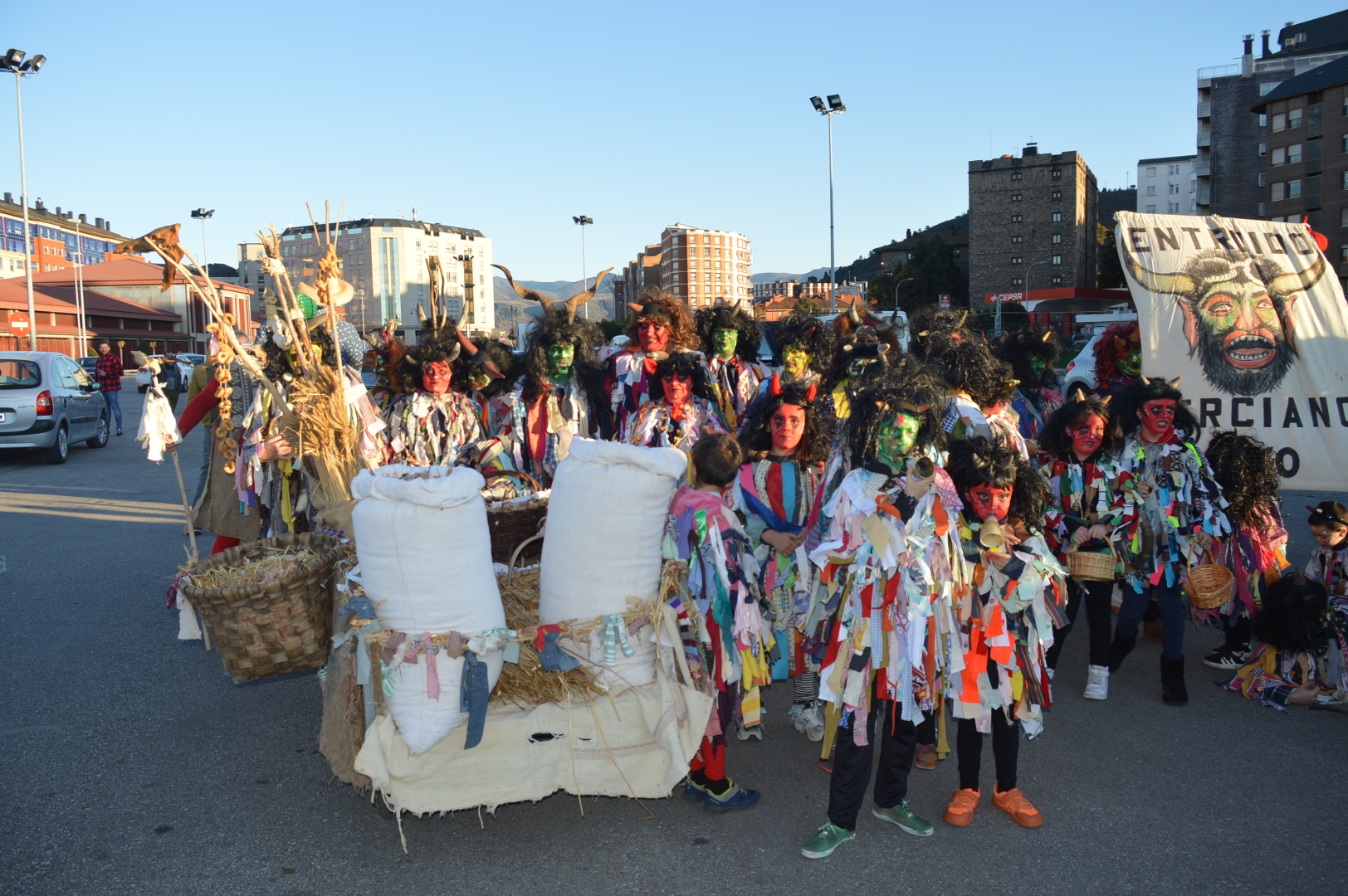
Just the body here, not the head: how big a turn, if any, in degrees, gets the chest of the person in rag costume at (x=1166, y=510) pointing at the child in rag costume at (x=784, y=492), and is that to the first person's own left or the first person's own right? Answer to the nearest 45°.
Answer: approximately 45° to the first person's own right

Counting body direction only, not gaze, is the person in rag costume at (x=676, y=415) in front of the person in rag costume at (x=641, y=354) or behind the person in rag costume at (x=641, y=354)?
in front

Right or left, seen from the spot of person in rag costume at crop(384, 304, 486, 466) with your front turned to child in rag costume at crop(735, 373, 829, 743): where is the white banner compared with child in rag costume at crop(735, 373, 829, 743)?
left

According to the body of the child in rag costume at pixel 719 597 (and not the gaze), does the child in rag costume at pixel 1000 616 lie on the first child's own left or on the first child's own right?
on the first child's own right

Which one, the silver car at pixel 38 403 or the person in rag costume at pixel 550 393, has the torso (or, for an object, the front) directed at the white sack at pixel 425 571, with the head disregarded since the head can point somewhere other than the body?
the person in rag costume

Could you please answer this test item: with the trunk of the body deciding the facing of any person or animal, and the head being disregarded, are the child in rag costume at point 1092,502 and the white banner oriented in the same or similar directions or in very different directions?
same or similar directions

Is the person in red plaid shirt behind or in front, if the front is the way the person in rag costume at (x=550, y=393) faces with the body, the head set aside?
behind

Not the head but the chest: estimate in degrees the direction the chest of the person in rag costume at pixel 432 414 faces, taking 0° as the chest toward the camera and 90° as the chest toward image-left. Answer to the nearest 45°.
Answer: approximately 0°

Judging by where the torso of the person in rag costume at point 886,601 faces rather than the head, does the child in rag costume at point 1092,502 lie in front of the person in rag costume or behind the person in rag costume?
behind

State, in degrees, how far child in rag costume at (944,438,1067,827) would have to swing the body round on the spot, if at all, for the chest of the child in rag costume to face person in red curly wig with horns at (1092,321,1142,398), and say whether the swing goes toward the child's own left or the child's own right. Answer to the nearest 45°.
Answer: approximately 180°

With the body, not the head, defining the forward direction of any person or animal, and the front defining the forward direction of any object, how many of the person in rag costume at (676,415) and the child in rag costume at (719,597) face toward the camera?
1

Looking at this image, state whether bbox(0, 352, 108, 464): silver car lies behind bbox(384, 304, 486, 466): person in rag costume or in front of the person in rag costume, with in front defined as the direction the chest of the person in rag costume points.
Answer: behind

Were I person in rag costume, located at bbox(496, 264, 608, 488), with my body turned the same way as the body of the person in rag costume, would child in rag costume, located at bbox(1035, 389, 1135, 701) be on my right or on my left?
on my left

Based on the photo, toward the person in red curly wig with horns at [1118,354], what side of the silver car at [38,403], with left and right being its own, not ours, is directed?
right

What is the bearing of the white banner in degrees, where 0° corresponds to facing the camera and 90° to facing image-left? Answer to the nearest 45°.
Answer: approximately 0°
